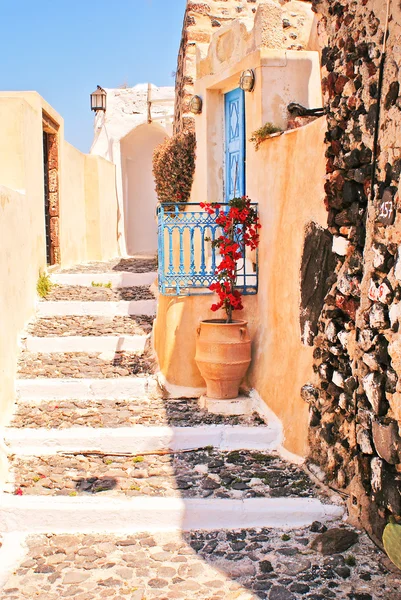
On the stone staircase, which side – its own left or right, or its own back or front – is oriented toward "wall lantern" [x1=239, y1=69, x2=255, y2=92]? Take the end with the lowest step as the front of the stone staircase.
back

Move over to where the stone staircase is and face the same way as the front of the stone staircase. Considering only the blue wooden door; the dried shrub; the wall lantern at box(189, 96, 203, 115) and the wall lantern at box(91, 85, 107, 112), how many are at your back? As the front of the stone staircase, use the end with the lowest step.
4

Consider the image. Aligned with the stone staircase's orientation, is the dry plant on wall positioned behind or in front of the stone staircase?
behind

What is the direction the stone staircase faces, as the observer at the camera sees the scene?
facing the viewer

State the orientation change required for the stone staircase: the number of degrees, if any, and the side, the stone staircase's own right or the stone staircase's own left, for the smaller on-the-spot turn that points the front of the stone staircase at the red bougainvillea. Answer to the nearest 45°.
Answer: approximately 180°

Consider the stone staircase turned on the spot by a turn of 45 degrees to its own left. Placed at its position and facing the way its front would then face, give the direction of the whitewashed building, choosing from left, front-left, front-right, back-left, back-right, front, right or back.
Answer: back-left

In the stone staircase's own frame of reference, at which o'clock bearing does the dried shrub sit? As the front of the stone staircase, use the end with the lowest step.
The dried shrub is roughly at 6 o'clock from the stone staircase.

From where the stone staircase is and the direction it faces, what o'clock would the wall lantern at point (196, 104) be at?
The wall lantern is roughly at 6 o'clock from the stone staircase.

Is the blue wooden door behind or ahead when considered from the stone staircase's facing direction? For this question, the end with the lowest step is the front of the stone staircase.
behind
